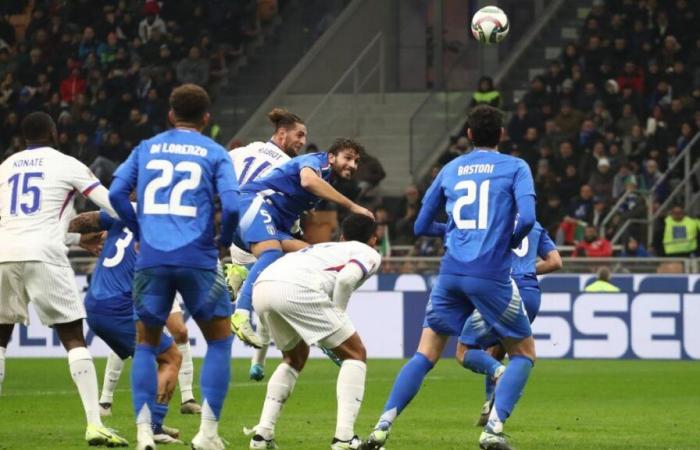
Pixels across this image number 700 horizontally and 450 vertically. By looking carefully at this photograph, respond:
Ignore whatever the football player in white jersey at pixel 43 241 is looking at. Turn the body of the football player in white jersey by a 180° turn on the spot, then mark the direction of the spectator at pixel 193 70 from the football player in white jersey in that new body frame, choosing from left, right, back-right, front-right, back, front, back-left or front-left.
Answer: back-right

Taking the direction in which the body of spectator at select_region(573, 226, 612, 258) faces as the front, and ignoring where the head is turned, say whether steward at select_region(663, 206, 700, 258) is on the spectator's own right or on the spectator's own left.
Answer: on the spectator's own left

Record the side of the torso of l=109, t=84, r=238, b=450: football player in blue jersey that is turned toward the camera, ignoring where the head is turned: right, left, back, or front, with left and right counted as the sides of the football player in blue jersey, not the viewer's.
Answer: back

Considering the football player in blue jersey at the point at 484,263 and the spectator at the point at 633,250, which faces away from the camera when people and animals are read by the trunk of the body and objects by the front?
the football player in blue jersey

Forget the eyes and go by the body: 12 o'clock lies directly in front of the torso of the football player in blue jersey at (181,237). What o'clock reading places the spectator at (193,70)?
The spectator is roughly at 12 o'clock from the football player in blue jersey.

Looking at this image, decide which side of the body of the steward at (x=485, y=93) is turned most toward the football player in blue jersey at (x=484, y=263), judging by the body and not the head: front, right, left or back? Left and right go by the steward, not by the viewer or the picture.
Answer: front

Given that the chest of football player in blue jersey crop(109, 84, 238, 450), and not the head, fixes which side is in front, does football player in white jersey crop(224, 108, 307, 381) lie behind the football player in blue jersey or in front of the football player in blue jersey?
in front

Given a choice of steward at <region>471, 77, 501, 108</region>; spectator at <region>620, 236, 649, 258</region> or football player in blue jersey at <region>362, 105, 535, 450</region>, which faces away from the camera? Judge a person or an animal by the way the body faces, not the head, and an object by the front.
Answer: the football player in blue jersey

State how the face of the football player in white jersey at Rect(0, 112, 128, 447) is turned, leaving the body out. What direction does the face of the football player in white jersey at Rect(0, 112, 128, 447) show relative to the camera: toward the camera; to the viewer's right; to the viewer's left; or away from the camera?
away from the camera

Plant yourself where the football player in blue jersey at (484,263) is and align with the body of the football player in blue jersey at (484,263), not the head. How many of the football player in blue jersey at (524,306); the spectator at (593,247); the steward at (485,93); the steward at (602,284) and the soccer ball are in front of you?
5

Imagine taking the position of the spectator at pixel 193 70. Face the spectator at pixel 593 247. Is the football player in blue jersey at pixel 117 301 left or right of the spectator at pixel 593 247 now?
right

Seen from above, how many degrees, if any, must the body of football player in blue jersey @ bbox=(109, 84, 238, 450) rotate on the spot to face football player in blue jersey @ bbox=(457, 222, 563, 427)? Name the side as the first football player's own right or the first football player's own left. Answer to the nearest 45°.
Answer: approximately 45° to the first football player's own right

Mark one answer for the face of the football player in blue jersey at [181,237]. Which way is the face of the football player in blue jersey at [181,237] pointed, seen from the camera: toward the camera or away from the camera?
away from the camera
